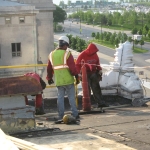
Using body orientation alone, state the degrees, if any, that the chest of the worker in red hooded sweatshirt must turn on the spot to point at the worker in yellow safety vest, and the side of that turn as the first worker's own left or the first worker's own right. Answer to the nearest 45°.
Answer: approximately 45° to the first worker's own right
